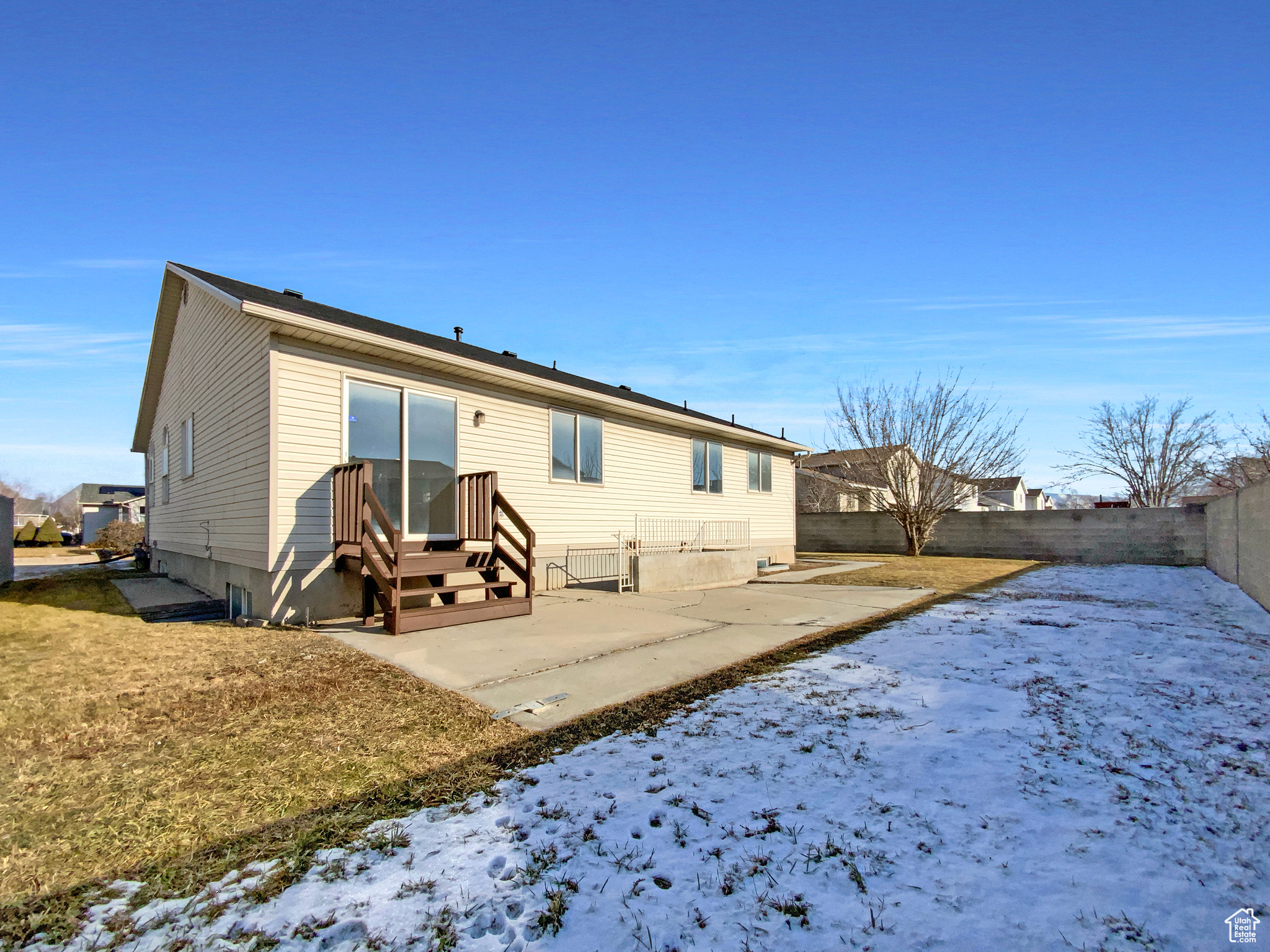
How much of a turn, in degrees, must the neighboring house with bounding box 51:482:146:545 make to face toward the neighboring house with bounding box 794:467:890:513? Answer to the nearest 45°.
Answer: approximately 45° to its left

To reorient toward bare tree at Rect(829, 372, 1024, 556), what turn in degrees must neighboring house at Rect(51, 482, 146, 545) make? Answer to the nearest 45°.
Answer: approximately 45° to its left

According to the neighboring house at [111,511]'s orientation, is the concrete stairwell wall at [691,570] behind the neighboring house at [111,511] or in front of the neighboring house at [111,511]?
in front

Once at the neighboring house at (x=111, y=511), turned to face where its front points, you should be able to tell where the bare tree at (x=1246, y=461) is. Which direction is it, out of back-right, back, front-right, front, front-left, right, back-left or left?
front-left

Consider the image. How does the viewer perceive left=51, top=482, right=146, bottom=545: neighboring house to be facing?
facing the viewer
